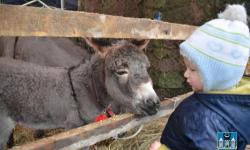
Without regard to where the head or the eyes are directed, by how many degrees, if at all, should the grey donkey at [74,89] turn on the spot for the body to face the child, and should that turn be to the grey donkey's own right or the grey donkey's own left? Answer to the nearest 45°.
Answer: approximately 45° to the grey donkey's own right

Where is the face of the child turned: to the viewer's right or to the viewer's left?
to the viewer's left

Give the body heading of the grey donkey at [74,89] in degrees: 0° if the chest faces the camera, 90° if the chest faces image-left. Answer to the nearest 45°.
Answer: approximately 270°
